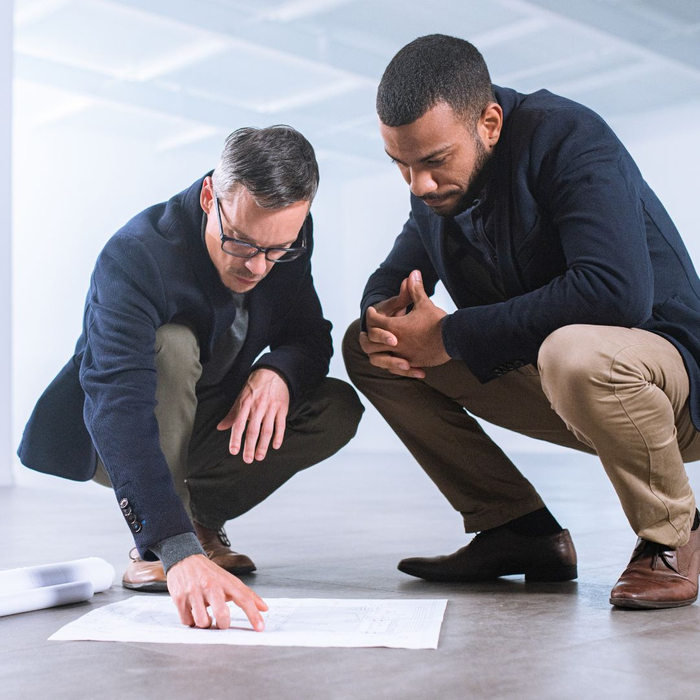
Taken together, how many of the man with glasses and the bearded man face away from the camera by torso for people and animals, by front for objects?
0

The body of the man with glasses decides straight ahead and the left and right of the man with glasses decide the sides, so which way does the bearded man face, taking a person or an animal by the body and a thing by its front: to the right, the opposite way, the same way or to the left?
to the right

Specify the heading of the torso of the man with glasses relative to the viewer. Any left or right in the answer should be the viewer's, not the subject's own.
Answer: facing the viewer and to the right of the viewer

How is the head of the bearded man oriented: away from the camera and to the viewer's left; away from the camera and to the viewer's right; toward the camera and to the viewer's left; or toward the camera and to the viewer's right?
toward the camera and to the viewer's left

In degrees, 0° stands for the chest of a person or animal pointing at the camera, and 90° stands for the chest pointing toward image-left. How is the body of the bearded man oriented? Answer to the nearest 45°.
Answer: approximately 45°

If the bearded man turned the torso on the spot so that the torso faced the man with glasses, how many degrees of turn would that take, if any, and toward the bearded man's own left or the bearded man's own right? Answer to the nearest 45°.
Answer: approximately 45° to the bearded man's own right
